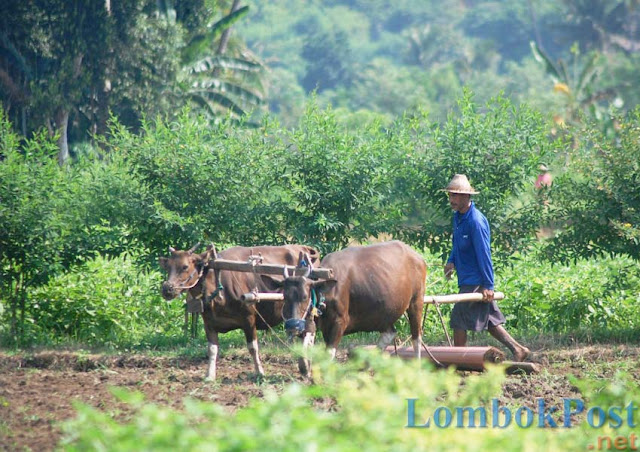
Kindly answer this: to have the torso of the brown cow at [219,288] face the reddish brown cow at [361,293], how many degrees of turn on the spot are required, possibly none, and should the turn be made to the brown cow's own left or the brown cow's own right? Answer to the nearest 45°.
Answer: approximately 135° to the brown cow's own left

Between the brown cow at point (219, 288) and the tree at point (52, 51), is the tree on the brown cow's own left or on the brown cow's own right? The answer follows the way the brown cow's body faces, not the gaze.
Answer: on the brown cow's own right

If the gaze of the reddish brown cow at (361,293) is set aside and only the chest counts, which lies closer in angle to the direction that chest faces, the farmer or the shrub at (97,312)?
the shrub

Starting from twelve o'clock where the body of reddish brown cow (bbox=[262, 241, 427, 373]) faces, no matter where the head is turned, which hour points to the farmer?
The farmer is roughly at 7 o'clock from the reddish brown cow.

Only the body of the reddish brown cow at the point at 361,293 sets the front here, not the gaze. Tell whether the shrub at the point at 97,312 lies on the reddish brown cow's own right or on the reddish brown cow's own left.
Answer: on the reddish brown cow's own right

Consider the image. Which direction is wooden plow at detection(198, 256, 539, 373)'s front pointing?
to the viewer's left

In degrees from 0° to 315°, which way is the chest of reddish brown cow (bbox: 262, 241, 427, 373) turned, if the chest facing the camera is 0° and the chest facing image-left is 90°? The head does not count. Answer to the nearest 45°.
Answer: approximately 45°

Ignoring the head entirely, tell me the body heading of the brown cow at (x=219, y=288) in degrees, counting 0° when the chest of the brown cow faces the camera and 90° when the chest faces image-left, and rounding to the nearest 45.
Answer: approximately 45°

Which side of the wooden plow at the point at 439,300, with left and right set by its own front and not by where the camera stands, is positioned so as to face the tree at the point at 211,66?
right

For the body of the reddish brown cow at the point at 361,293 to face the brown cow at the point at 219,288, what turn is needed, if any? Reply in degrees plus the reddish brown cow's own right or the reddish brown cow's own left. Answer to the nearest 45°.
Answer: approximately 45° to the reddish brown cow's own right
